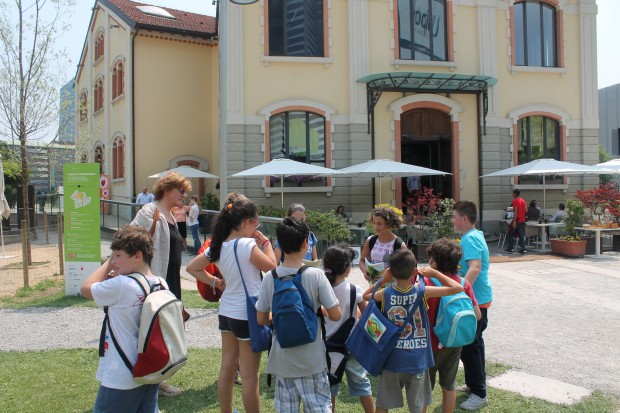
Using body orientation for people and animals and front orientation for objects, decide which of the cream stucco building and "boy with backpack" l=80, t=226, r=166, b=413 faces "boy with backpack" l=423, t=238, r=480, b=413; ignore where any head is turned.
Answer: the cream stucco building

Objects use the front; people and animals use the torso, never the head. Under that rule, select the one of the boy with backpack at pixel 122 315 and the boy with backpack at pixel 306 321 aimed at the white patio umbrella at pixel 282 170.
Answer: the boy with backpack at pixel 306 321

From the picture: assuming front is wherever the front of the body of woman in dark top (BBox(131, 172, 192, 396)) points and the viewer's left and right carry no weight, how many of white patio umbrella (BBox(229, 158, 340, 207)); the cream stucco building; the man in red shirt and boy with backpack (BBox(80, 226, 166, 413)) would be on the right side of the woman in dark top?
1

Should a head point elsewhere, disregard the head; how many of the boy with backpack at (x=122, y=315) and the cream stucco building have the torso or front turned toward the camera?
1

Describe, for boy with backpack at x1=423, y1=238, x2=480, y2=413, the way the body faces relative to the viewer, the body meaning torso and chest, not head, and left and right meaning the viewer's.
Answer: facing away from the viewer and to the left of the viewer

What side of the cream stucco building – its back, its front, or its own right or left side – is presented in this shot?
front

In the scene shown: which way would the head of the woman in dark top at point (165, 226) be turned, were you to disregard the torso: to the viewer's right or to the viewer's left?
to the viewer's right

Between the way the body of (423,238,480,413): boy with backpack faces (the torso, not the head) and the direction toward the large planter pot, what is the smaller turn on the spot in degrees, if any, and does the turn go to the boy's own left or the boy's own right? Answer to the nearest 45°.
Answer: approximately 45° to the boy's own right

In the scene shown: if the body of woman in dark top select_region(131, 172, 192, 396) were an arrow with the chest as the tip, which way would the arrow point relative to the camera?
to the viewer's right

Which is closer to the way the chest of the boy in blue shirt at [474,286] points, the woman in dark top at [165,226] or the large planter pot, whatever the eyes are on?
the woman in dark top

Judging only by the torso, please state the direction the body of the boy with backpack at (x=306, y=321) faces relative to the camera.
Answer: away from the camera

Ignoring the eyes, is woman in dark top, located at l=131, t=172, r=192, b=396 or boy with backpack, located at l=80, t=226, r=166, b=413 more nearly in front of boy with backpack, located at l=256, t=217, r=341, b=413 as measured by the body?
the woman in dark top
